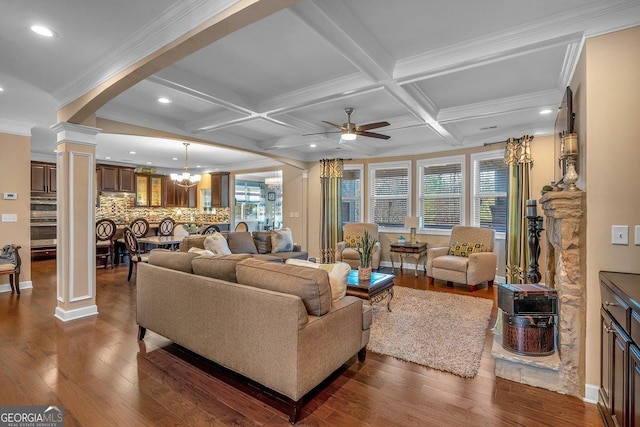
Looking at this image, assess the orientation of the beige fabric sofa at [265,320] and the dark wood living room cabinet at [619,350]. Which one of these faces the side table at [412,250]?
the beige fabric sofa

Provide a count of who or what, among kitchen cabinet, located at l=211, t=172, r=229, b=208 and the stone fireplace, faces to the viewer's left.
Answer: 1

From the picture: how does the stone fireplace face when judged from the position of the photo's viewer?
facing to the left of the viewer

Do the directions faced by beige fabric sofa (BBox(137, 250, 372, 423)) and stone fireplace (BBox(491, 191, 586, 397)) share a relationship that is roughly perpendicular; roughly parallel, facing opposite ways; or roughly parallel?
roughly perpendicular

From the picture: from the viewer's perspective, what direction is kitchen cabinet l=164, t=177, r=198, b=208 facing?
toward the camera

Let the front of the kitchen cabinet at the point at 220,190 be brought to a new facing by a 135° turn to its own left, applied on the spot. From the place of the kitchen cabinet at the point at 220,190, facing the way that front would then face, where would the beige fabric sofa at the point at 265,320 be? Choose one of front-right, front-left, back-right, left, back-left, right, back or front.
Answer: back-right

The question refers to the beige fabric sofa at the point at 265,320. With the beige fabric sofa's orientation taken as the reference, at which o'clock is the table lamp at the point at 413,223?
The table lamp is roughly at 12 o'clock from the beige fabric sofa.

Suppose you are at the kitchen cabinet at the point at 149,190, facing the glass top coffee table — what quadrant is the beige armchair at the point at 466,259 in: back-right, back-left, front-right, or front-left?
front-left

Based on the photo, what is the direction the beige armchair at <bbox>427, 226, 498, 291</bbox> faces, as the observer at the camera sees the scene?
facing the viewer and to the left of the viewer

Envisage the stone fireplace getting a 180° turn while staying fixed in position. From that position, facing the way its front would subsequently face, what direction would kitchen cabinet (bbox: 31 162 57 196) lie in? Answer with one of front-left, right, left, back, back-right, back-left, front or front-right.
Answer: back

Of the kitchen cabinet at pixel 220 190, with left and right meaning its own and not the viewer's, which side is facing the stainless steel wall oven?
right

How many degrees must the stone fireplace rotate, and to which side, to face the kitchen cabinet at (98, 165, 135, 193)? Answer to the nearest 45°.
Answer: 0° — it already faces it

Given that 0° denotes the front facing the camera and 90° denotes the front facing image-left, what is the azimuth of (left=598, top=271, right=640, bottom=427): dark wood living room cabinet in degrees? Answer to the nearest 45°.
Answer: approximately 45°
